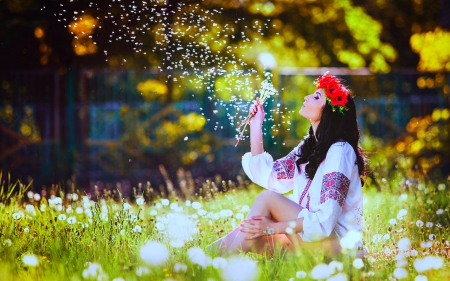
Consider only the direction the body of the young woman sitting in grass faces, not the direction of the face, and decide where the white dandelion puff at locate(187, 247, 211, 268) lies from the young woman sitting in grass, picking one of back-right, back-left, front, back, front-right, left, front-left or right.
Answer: front-left

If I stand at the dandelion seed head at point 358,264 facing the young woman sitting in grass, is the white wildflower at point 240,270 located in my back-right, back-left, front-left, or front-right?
front-left

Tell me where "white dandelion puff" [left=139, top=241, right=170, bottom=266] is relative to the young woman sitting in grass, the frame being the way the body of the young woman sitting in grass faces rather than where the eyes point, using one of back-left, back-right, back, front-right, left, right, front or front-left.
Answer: front

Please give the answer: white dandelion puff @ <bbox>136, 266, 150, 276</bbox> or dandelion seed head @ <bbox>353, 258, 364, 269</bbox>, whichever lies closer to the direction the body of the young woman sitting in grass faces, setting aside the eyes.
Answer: the white dandelion puff

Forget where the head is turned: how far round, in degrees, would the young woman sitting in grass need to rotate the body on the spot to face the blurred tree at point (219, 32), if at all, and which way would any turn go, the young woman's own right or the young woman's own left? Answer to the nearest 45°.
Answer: approximately 90° to the young woman's own right

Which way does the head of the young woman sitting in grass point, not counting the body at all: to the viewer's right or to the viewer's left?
to the viewer's left

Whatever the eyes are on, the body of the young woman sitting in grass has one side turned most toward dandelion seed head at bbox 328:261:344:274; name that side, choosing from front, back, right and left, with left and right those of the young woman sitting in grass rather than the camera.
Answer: left

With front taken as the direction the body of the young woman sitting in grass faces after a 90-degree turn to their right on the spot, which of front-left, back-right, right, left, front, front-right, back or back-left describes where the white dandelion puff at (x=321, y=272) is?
back

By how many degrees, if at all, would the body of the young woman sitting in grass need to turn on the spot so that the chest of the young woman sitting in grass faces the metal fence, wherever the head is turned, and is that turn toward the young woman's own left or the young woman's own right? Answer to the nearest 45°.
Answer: approximately 45° to the young woman's own right

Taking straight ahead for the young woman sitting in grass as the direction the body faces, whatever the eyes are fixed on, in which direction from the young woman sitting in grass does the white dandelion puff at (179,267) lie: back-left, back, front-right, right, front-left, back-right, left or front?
front-left

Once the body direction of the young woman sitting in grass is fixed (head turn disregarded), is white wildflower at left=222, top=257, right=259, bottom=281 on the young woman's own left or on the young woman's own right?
on the young woman's own left

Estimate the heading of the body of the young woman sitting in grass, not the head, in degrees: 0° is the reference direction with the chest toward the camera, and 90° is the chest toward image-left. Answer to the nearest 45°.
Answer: approximately 90°

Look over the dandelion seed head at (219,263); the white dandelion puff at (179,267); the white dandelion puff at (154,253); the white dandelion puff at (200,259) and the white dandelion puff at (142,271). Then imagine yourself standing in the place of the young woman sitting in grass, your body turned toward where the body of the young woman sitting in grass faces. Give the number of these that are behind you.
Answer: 0

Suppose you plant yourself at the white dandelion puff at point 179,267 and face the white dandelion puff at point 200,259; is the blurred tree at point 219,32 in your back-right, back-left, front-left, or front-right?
front-left
